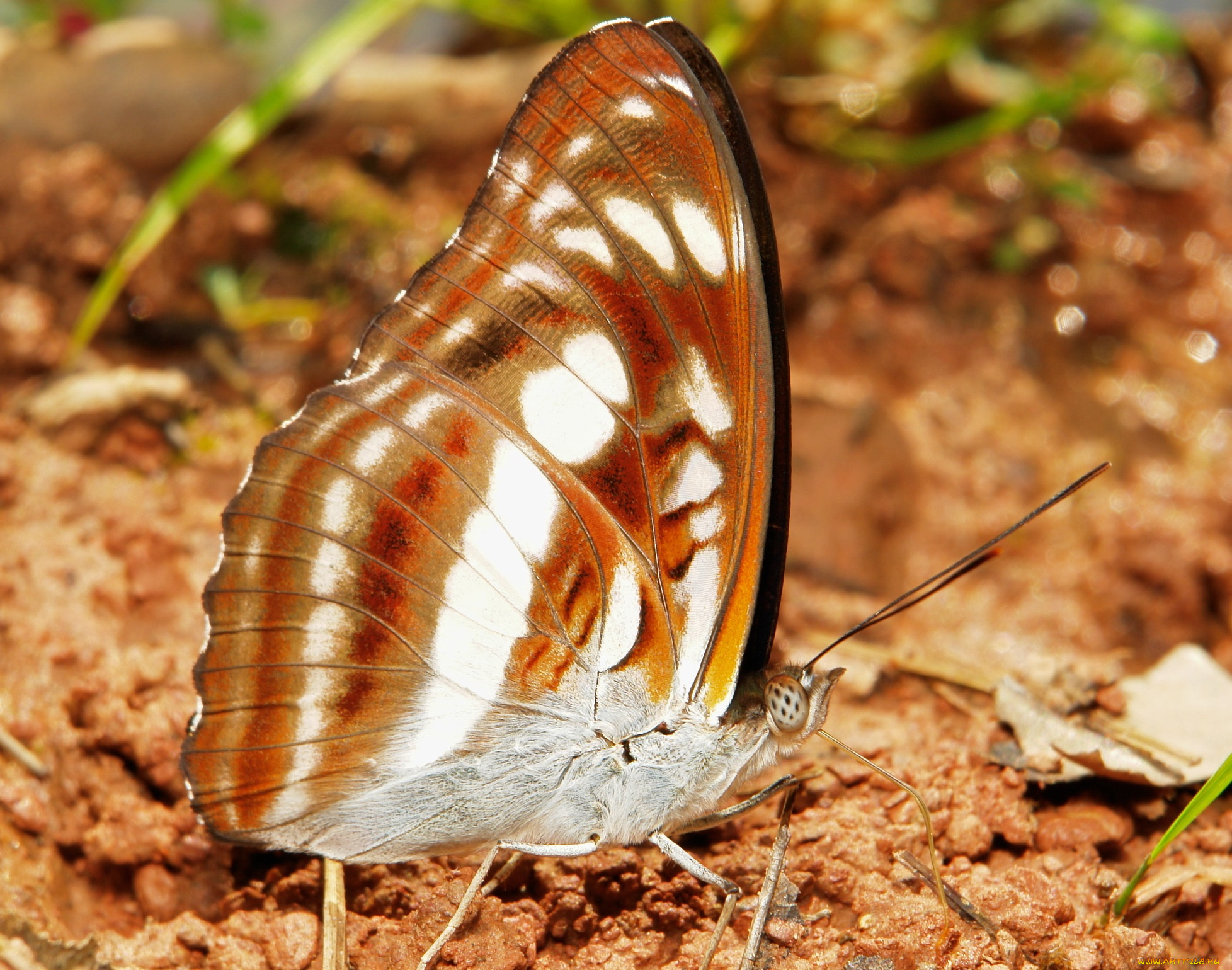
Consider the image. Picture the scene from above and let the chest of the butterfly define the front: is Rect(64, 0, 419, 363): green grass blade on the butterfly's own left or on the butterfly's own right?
on the butterfly's own left

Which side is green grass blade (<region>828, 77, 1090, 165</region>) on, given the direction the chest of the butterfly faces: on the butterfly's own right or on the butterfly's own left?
on the butterfly's own left

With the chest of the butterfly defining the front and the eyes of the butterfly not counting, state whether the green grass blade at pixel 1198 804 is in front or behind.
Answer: in front

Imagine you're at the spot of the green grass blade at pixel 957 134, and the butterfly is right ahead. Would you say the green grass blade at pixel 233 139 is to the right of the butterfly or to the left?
right

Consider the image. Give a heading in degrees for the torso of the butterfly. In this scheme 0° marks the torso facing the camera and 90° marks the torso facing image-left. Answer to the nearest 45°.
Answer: approximately 270°
